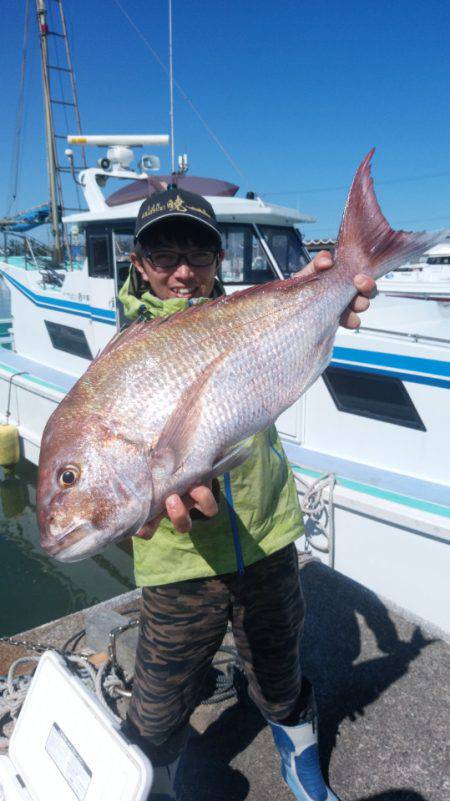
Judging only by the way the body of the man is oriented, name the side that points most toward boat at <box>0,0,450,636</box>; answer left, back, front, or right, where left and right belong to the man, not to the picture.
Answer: back

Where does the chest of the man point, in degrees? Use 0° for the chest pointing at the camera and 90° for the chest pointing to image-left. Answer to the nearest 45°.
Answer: approximately 0°

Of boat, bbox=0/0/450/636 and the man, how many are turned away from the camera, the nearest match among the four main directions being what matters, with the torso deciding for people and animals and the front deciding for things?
0

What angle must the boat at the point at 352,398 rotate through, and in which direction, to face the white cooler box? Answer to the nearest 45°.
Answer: approximately 90° to its right

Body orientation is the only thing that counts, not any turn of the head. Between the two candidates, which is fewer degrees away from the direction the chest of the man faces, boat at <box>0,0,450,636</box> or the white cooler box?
the white cooler box
